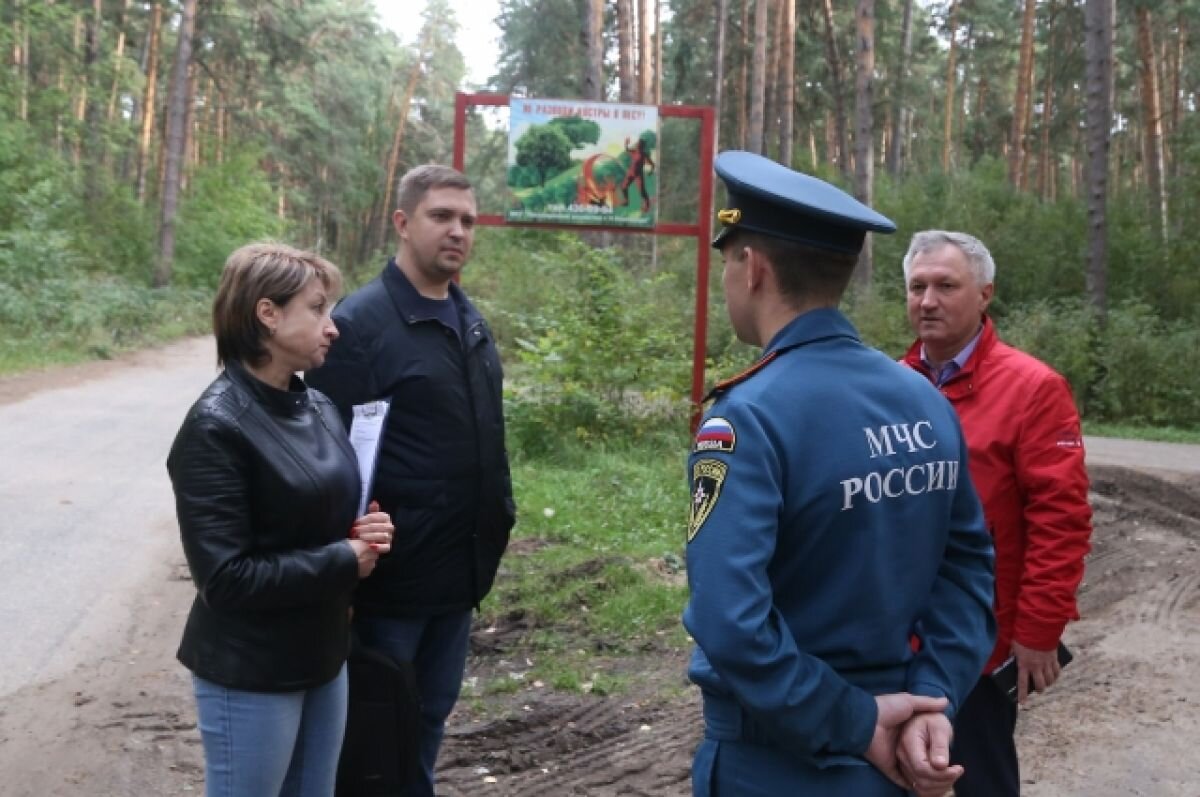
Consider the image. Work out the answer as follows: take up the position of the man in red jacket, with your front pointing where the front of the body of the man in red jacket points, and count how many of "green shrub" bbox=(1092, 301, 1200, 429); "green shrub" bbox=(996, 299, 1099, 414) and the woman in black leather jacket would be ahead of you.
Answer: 1

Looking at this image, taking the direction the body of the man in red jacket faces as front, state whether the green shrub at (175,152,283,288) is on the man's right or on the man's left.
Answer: on the man's right

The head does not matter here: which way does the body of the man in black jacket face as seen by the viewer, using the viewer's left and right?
facing the viewer and to the right of the viewer

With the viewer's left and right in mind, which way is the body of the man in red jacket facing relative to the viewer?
facing the viewer and to the left of the viewer

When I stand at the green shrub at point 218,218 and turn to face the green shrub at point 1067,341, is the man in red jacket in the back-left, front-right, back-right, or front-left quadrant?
front-right

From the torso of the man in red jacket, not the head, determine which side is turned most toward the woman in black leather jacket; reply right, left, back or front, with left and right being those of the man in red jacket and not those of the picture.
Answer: front

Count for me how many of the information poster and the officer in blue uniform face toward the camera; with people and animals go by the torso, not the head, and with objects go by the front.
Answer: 1

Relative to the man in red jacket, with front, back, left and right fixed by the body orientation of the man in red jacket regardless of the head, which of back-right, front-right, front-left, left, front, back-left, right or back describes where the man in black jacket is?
front-right

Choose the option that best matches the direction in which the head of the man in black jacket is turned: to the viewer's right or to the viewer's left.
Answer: to the viewer's right

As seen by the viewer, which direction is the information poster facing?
toward the camera

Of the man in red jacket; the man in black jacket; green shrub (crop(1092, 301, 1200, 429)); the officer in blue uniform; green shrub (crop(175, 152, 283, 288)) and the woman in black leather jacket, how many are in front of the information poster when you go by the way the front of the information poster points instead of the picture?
4

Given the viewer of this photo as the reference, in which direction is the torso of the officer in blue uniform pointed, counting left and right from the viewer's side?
facing away from the viewer and to the left of the viewer

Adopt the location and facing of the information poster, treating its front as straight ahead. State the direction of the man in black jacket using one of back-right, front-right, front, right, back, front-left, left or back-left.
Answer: front

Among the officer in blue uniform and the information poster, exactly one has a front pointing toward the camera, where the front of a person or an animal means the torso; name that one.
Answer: the information poster

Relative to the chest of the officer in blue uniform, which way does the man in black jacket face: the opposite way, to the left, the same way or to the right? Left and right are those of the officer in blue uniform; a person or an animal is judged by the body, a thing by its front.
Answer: the opposite way

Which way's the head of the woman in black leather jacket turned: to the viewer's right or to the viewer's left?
to the viewer's right

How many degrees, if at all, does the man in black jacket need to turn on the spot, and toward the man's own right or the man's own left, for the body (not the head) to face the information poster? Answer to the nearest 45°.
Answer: approximately 135° to the man's own left

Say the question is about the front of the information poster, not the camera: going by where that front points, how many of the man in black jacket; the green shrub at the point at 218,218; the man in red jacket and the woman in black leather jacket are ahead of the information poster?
3

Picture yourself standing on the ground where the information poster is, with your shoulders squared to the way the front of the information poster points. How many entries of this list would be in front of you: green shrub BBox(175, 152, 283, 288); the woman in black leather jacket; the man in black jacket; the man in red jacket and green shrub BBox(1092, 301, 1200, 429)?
3

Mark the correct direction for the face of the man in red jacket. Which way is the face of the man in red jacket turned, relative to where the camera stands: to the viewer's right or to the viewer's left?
to the viewer's left

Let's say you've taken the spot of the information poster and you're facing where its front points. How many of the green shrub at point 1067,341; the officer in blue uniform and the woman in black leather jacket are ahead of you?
2
